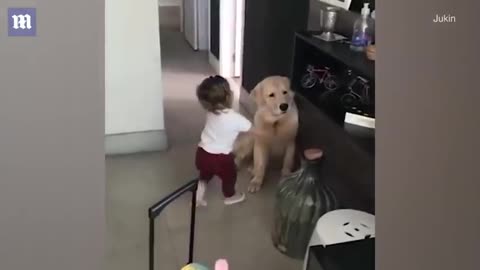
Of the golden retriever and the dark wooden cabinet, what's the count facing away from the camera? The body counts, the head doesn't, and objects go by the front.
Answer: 0

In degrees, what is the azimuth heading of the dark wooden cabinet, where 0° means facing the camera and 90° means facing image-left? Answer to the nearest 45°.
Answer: approximately 45°

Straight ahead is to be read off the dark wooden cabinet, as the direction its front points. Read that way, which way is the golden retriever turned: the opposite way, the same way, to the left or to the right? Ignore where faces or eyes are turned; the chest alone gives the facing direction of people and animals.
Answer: to the left

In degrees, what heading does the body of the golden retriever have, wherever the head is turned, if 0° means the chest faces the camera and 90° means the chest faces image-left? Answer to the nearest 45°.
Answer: approximately 315°

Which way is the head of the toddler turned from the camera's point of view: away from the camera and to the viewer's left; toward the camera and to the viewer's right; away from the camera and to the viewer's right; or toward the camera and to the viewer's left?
away from the camera and to the viewer's right

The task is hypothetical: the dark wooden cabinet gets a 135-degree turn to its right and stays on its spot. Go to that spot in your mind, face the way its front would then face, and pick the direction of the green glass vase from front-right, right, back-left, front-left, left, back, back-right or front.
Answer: back

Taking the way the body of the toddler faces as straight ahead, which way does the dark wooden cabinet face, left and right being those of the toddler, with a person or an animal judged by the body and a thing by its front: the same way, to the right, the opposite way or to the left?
the opposite way

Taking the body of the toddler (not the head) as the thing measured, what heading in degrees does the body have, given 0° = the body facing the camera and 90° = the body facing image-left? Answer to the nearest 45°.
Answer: approximately 225°

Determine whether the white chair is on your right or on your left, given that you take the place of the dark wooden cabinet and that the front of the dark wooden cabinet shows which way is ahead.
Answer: on your left
